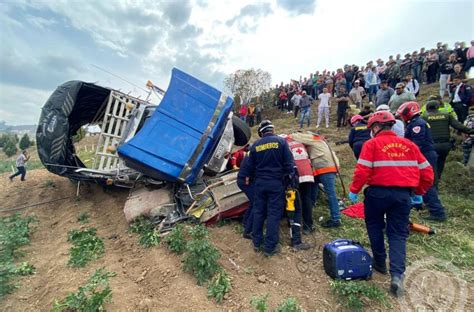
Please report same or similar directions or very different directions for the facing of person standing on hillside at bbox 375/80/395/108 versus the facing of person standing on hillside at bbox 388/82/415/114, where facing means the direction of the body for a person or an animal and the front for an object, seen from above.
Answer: same or similar directions

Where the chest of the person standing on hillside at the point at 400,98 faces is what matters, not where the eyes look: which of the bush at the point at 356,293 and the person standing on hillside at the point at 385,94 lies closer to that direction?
the bush

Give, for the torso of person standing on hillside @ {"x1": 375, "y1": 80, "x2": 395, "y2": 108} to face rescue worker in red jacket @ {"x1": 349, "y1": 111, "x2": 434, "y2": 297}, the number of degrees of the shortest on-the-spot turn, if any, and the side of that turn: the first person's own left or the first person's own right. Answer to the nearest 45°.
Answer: approximately 45° to the first person's own left

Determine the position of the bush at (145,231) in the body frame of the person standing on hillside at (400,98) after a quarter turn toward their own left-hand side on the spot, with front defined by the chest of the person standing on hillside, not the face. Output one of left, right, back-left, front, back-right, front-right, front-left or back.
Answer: right

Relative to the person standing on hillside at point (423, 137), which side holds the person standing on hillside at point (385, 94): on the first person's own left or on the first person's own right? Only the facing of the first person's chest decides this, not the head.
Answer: on the first person's own right

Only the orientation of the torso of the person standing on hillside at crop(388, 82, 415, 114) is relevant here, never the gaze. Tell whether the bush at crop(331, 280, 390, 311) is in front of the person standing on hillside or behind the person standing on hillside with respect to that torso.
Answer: in front

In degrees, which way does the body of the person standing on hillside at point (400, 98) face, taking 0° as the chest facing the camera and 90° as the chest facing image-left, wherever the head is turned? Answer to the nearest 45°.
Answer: approximately 45°
